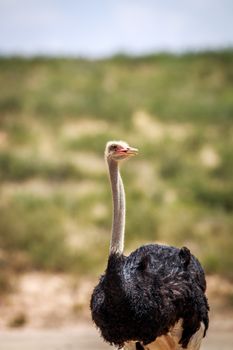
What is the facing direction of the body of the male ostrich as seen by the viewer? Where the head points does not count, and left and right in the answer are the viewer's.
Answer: facing the viewer and to the left of the viewer
